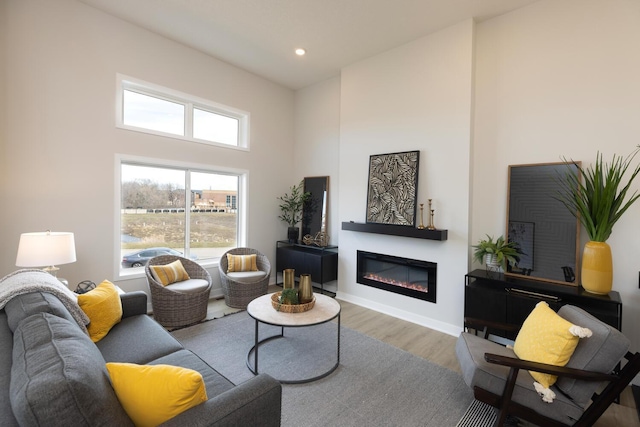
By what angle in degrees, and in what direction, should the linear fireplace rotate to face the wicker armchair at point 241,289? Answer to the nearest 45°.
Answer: approximately 45° to its right

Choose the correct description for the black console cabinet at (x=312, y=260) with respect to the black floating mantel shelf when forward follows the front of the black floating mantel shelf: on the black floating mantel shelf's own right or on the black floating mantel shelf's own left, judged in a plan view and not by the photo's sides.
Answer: on the black floating mantel shelf's own right

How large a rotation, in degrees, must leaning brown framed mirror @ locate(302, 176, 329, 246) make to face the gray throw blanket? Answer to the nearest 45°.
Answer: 0° — it already faces it

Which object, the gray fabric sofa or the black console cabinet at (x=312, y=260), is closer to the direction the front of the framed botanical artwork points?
the gray fabric sofa

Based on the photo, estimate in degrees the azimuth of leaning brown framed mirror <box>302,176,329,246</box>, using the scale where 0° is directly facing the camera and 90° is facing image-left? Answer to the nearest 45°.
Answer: approximately 45°

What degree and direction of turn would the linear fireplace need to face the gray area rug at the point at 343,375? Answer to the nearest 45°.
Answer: approximately 45° to its left

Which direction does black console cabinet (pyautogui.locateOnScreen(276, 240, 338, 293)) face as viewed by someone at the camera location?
facing the viewer and to the left of the viewer

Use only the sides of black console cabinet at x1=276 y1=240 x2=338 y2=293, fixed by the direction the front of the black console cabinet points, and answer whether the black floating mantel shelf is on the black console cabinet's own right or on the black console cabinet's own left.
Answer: on the black console cabinet's own left

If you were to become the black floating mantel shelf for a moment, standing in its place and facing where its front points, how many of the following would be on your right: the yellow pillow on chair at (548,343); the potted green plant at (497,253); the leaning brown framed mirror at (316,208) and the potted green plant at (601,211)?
1

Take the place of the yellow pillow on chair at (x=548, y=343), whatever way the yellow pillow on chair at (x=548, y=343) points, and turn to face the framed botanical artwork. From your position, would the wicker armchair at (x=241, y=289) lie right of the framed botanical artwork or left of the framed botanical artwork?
left

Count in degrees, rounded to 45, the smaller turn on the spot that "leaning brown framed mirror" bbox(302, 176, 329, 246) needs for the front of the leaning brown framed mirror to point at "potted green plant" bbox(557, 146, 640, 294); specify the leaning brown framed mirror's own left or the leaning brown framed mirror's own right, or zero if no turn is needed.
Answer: approximately 90° to the leaning brown framed mirror's own left

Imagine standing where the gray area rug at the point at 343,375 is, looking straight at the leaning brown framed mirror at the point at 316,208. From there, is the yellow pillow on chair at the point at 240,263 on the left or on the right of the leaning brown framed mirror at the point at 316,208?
left

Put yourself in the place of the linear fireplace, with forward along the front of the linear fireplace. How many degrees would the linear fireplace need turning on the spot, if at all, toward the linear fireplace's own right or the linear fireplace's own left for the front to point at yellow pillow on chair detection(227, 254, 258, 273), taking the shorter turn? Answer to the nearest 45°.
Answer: approximately 45° to the linear fireplace's own right

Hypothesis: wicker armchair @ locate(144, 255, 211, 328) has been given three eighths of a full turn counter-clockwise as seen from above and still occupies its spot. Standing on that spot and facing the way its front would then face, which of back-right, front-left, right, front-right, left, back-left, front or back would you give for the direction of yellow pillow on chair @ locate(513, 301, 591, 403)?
back-right

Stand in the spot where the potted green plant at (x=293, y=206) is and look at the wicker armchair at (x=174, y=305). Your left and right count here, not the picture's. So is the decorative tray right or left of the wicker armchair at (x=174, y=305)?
left

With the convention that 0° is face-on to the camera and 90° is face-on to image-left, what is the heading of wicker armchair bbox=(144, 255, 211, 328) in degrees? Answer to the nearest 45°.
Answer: approximately 315°

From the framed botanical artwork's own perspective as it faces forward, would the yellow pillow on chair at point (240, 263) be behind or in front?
in front

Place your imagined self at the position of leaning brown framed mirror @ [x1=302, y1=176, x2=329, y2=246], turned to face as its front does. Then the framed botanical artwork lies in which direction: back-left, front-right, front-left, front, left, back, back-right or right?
left

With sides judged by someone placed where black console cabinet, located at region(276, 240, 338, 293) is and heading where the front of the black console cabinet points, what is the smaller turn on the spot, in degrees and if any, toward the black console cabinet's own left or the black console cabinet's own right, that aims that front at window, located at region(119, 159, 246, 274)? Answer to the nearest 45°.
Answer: approximately 45° to the black console cabinet's own right

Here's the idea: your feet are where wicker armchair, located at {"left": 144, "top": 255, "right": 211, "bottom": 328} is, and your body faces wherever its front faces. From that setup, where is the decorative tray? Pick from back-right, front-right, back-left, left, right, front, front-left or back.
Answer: front
